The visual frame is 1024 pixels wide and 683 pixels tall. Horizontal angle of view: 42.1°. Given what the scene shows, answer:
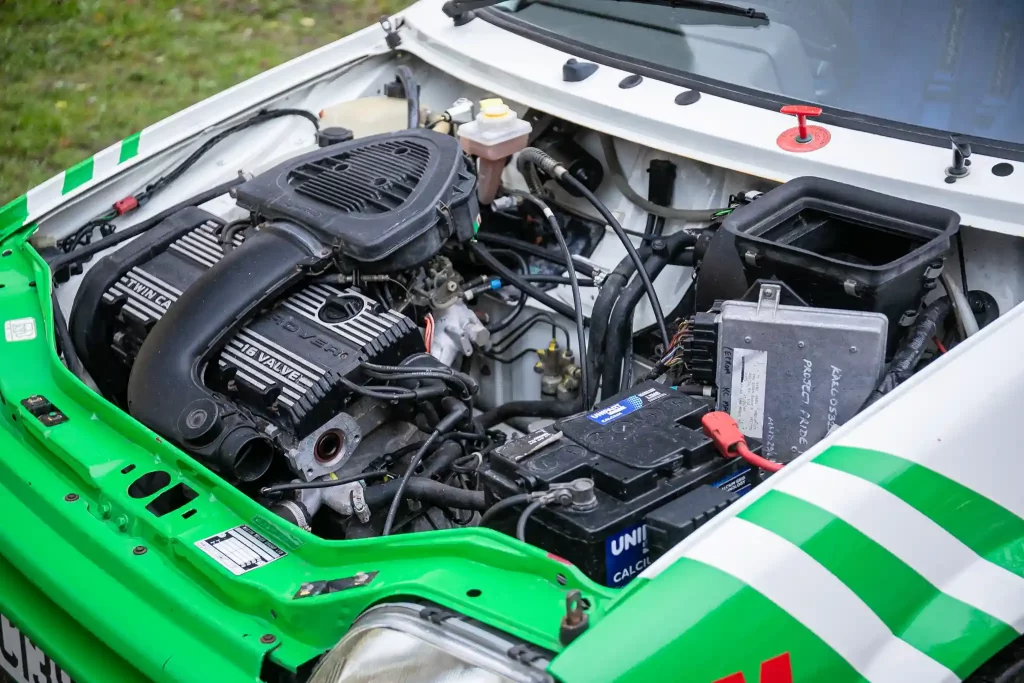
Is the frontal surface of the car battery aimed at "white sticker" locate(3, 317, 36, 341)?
no

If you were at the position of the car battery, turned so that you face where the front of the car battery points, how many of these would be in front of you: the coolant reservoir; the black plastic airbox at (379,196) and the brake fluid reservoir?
0

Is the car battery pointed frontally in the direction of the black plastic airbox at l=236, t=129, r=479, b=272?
no

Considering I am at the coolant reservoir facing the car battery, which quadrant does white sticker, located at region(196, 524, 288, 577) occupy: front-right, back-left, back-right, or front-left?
front-right

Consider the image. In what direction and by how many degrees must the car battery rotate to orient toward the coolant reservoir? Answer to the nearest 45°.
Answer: approximately 180°

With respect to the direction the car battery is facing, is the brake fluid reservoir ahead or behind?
behind
